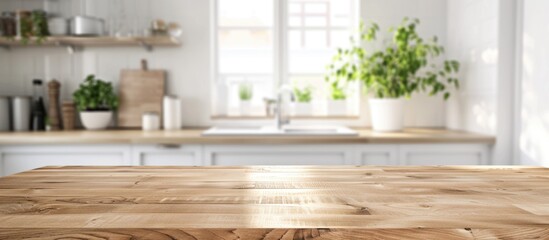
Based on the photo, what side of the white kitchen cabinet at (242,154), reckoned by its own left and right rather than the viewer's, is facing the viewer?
front

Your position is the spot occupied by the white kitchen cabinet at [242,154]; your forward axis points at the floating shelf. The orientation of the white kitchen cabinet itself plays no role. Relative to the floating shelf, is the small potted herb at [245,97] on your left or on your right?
right

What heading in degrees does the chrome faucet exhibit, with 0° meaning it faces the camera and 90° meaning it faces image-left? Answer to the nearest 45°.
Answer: approximately 315°

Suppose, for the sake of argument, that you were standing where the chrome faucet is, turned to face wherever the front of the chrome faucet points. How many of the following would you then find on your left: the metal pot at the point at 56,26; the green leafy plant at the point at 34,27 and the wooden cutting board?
0

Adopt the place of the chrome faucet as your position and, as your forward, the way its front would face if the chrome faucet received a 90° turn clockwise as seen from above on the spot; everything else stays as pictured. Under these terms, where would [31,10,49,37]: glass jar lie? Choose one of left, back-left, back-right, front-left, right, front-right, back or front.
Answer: front-right

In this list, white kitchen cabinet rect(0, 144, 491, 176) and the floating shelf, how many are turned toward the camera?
2

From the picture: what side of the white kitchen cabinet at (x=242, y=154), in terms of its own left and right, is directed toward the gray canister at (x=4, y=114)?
right

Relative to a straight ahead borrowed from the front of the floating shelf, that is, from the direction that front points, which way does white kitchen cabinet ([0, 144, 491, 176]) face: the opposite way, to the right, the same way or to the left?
the same way

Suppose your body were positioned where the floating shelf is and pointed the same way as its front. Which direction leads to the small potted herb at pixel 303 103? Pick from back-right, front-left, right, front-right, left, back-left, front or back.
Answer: left

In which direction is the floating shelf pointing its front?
toward the camera

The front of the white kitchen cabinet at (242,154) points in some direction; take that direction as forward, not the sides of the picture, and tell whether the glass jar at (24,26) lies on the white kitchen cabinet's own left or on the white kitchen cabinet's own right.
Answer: on the white kitchen cabinet's own right

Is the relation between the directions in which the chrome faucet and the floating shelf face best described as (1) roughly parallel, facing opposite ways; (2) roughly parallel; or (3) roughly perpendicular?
roughly parallel

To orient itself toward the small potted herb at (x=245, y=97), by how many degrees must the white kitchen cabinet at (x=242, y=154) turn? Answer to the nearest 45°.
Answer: approximately 180°
